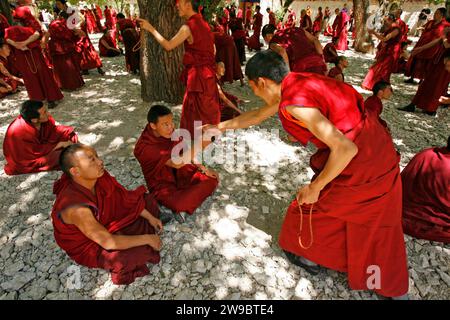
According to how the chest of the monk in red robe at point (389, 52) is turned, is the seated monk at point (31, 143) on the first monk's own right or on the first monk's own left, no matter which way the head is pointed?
on the first monk's own left

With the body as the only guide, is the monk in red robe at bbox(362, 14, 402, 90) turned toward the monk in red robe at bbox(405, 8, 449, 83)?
no

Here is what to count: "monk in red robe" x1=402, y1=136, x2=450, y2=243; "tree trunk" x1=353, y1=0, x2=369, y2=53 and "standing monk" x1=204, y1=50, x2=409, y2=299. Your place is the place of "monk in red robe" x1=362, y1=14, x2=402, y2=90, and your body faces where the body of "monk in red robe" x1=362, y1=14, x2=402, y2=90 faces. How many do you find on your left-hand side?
2

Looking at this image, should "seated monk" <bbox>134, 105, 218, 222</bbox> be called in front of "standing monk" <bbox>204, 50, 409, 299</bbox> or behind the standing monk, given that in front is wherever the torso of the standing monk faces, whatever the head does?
in front

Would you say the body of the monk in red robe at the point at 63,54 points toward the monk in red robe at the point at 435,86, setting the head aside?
no

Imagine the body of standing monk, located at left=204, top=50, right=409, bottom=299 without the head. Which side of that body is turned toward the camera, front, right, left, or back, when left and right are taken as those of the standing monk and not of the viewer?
left

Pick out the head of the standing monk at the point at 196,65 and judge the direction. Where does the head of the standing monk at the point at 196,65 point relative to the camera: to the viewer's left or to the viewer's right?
to the viewer's left

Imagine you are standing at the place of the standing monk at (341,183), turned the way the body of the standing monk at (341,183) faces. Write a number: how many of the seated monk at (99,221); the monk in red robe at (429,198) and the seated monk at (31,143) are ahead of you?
2

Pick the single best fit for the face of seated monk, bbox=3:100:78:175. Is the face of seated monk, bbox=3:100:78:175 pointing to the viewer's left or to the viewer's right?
to the viewer's right

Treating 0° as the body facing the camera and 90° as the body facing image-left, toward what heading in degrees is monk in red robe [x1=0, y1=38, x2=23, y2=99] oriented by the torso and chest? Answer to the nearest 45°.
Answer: approximately 270°

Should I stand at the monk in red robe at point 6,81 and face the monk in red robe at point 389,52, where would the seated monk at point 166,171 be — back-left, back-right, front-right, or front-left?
front-right

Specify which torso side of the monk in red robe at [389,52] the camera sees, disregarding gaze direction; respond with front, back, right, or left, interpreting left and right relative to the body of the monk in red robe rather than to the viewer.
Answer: left
